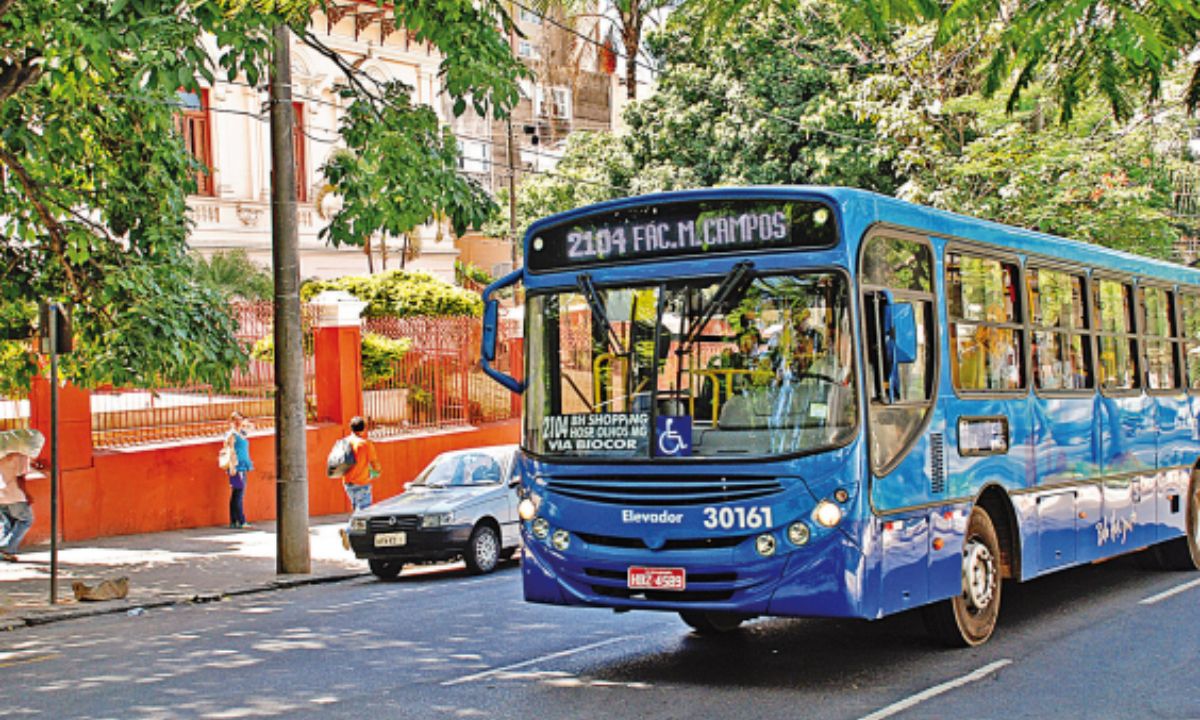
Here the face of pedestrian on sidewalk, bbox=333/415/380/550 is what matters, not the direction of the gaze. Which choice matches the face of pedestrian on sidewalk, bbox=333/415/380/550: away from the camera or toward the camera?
away from the camera

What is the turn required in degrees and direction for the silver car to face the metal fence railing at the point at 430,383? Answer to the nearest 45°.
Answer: approximately 135° to its right

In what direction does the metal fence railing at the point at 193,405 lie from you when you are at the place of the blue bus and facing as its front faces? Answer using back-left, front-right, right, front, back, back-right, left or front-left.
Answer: right

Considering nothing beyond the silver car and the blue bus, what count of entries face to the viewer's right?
0

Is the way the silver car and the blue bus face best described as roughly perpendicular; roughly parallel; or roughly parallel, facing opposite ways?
roughly parallel

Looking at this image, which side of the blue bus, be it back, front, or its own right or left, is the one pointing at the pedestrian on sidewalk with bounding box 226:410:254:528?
right

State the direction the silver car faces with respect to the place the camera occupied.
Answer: facing the viewer and to the left of the viewer

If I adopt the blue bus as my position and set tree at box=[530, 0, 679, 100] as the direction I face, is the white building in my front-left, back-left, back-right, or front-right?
front-left

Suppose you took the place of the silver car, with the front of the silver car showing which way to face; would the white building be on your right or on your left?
on your right

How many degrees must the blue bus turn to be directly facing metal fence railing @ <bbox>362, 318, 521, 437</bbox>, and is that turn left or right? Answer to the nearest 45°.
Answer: approximately 90° to its right

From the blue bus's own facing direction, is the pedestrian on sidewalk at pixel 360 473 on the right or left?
on its right
